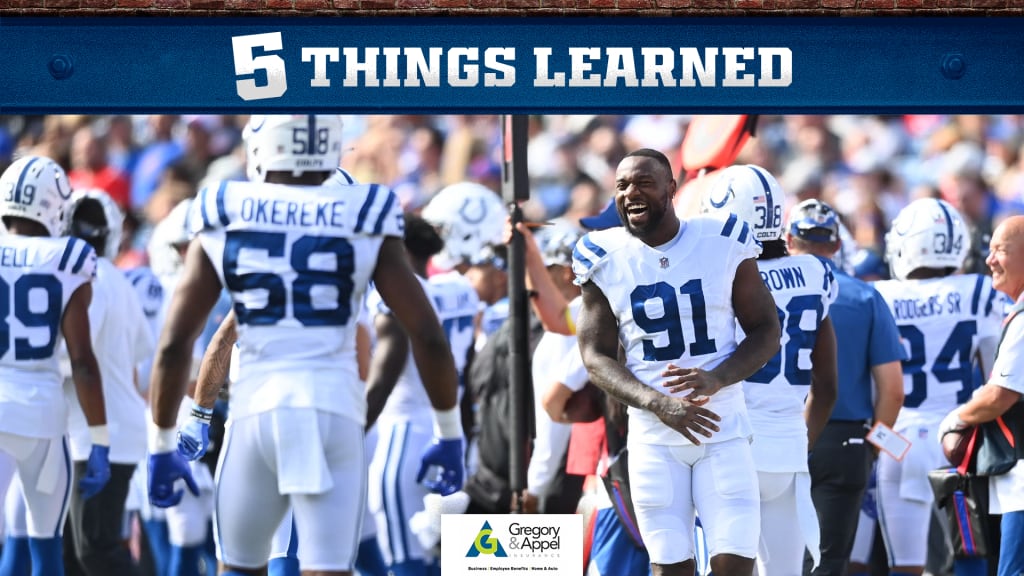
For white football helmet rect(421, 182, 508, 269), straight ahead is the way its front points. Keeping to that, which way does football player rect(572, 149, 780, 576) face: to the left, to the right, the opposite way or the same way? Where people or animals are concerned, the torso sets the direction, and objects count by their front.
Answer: to the left

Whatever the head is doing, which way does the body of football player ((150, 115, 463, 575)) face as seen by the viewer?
away from the camera

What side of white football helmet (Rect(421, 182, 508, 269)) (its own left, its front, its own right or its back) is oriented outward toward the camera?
left

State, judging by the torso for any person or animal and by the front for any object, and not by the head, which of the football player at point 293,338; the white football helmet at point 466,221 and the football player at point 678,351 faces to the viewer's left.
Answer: the white football helmet

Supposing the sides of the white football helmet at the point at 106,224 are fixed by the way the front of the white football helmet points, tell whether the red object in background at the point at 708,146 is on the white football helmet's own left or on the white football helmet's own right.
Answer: on the white football helmet's own left

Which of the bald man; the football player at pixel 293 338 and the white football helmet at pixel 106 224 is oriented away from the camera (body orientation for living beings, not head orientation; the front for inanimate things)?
the football player

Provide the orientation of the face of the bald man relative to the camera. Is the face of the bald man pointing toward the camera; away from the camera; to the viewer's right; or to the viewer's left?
to the viewer's left
